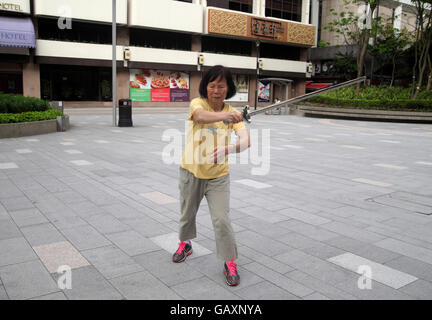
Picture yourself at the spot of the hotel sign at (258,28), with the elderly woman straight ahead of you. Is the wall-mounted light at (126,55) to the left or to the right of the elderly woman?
right

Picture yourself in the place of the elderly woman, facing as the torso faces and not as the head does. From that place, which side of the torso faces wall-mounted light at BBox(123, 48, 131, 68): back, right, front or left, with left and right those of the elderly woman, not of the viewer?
back

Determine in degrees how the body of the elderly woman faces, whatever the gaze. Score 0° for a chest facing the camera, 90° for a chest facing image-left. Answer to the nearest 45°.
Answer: approximately 0°

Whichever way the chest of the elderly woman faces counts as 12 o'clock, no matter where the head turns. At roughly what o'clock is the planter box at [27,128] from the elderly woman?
The planter box is roughly at 5 o'clock from the elderly woman.

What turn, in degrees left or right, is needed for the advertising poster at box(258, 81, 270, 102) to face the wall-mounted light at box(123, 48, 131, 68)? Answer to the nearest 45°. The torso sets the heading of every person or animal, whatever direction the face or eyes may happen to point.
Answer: approximately 45° to its right

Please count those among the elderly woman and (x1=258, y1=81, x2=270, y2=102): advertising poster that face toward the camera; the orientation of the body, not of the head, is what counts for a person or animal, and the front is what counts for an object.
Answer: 2
